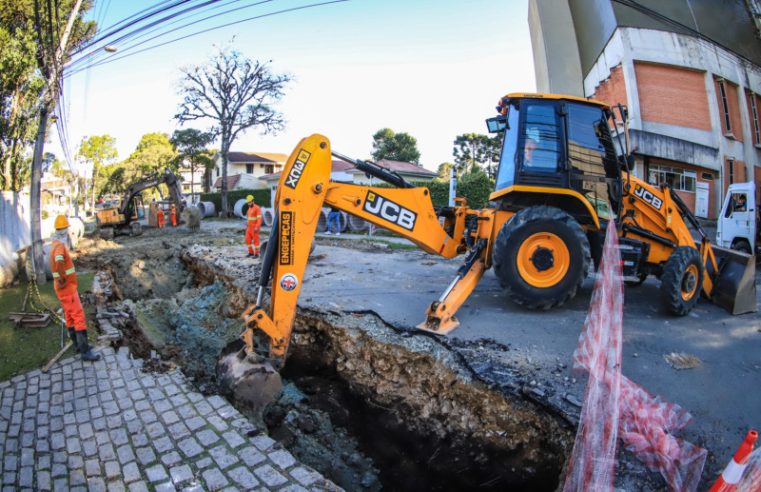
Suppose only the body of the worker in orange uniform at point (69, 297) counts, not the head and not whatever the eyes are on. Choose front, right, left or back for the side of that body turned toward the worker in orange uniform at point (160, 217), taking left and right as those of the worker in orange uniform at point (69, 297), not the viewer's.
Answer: left

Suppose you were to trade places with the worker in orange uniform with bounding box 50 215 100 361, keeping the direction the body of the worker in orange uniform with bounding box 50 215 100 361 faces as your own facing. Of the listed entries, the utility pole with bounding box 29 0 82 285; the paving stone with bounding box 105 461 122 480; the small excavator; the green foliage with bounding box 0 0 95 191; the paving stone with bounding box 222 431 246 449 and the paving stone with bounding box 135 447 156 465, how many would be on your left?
3

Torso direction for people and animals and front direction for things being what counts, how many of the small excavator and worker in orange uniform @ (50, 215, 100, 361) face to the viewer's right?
2

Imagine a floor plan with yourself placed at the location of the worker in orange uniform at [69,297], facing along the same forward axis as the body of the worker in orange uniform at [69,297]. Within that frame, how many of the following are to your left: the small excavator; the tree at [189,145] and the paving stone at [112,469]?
2

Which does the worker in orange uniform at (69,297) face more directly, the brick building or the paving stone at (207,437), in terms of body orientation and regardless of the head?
the brick building

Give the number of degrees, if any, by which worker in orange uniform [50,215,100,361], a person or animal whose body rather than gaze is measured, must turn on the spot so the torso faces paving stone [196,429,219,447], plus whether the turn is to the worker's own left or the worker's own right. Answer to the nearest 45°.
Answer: approximately 90° to the worker's own right

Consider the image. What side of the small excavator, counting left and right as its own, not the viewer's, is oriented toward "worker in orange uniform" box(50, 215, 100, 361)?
right

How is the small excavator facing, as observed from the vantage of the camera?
facing to the right of the viewer

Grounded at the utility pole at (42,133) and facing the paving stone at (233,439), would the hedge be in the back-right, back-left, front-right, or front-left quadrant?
back-left

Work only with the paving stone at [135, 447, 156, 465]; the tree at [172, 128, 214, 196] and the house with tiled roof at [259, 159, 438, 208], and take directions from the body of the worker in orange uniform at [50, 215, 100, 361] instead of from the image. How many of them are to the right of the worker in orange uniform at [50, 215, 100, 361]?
1

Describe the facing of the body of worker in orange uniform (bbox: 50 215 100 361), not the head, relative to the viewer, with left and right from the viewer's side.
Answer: facing to the right of the viewer
